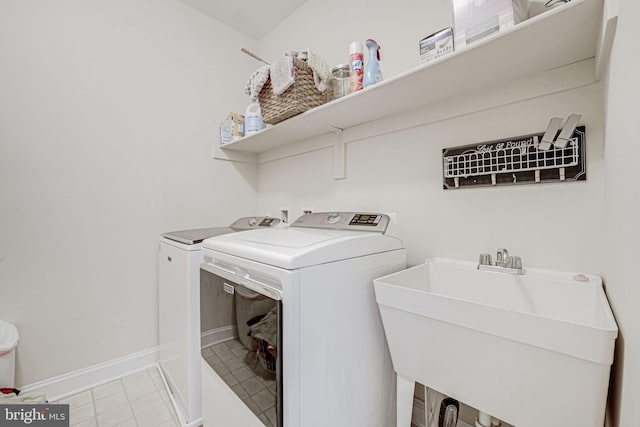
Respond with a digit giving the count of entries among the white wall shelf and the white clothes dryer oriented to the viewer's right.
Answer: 0

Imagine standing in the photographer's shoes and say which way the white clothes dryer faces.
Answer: facing the viewer and to the left of the viewer

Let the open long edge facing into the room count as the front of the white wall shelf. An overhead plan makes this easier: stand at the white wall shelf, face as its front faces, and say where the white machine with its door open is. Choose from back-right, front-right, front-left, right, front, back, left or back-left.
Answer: front-right

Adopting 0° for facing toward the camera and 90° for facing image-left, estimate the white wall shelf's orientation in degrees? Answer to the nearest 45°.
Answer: approximately 45°
